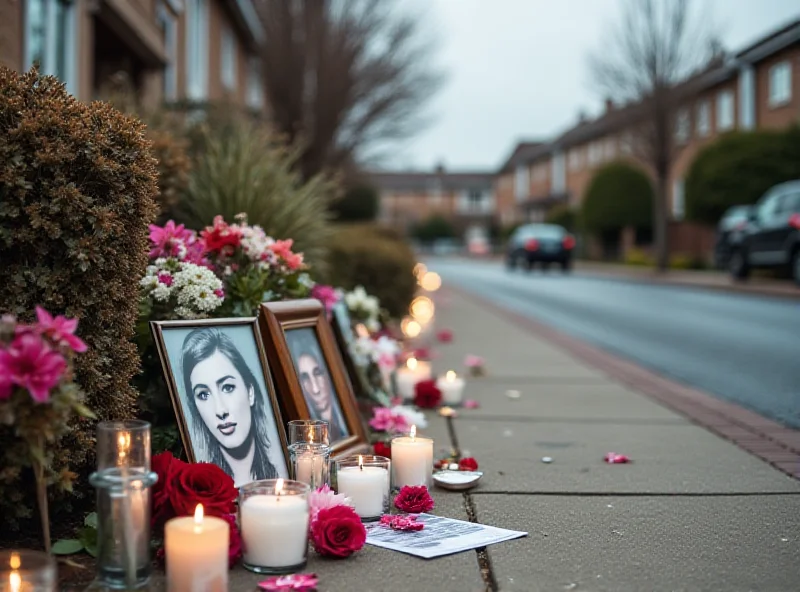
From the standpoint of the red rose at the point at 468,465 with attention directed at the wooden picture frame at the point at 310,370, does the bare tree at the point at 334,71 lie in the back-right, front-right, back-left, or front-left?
front-right

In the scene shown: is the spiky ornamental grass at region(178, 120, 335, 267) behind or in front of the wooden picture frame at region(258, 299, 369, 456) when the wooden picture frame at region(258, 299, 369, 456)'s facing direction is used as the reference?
behind

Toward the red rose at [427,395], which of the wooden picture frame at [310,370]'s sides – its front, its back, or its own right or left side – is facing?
left

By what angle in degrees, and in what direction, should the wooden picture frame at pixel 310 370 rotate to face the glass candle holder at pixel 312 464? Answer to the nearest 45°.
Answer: approximately 45° to its right

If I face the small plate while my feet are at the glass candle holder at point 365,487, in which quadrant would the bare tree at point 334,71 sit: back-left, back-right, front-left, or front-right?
front-left

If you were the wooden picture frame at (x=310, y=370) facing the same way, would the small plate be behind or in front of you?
in front

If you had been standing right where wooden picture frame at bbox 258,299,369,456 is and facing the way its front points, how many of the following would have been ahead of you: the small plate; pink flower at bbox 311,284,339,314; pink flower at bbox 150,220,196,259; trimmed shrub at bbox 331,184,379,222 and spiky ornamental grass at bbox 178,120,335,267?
1

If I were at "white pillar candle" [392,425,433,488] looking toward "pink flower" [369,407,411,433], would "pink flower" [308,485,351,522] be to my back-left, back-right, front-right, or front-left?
back-left
